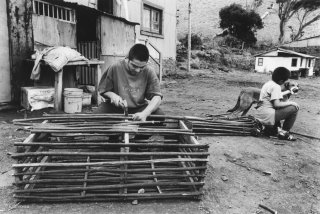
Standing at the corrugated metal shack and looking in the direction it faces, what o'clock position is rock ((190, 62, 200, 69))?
The rock is roughly at 9 o'clock from the corrugated metal shack.

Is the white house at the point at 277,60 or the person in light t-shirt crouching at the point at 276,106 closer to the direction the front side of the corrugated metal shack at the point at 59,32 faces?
the person in light t-shirt crouching

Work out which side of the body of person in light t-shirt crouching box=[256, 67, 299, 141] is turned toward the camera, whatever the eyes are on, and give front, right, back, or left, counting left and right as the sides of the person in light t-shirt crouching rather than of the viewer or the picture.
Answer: right

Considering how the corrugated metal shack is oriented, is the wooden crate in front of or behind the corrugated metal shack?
in front

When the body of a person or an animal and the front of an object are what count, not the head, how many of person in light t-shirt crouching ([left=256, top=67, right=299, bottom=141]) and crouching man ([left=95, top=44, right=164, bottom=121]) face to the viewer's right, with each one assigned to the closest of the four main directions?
1

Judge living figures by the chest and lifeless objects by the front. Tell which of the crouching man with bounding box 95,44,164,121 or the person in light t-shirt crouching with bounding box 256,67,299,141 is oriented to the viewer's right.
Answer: the person in light t-shirt crouching

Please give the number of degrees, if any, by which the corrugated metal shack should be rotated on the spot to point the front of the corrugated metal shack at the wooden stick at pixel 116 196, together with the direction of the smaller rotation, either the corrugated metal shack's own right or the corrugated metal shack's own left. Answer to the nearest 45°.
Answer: approximately 45° to the corrugated metal shack's own right

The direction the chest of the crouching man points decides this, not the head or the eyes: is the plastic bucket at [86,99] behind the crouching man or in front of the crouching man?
behind

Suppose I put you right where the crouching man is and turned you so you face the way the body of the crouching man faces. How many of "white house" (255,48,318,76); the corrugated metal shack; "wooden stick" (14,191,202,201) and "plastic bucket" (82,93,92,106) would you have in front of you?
1

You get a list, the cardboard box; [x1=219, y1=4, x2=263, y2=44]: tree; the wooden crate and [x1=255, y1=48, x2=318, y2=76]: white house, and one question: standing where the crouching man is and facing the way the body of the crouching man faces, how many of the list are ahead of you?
1

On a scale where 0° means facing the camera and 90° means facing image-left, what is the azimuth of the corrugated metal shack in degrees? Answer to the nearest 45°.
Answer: approximately 315°
